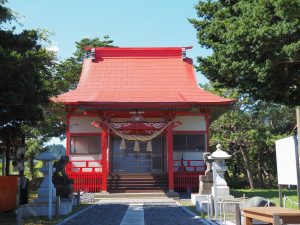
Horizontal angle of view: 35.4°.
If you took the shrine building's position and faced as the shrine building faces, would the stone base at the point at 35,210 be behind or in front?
in front

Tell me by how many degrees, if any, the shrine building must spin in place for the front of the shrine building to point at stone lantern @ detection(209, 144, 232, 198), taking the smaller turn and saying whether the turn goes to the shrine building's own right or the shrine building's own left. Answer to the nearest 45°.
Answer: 0° — it already faces it

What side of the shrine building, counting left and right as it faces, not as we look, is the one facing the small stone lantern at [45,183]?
front

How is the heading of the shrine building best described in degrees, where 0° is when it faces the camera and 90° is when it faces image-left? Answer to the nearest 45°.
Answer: approximately 0°
